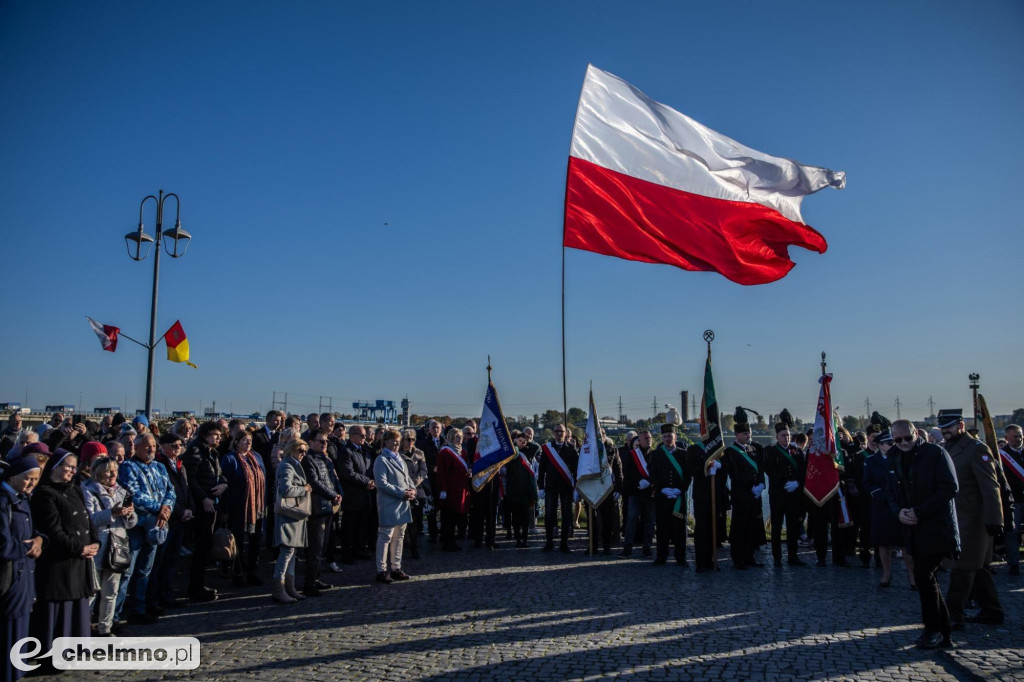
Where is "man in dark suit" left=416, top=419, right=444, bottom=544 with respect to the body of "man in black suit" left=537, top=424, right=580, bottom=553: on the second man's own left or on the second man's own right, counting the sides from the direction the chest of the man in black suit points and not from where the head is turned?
on the second man's own right

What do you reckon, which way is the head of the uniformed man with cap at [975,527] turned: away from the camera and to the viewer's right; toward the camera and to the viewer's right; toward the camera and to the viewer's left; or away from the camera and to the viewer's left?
toward the camera and to the viewer's left

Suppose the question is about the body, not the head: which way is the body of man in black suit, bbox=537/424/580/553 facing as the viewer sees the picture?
toward the camera

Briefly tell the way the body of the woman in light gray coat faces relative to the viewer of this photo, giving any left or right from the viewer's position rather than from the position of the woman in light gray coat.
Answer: facing the viewer and to the right of the viewer

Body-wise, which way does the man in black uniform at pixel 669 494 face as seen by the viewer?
toward the camera

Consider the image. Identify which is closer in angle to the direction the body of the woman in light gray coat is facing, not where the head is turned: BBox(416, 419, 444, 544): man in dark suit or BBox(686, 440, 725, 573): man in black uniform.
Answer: the man in black uniform

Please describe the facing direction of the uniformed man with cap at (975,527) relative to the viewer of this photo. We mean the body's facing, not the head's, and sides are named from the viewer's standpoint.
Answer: facing the viewer and to the left of the viewer

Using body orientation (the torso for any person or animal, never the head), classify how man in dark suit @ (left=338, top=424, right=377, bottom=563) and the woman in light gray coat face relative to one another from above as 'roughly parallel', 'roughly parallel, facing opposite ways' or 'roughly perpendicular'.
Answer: roughly parallel

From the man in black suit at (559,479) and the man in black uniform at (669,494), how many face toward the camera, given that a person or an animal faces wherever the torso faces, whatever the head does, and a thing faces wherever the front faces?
2

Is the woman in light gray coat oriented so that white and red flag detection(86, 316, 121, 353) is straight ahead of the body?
no

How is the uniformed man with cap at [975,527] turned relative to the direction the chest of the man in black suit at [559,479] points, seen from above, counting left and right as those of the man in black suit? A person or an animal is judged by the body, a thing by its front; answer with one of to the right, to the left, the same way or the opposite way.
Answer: to the right

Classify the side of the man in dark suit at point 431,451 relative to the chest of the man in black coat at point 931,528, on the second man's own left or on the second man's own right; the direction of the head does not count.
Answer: on the second man's own right

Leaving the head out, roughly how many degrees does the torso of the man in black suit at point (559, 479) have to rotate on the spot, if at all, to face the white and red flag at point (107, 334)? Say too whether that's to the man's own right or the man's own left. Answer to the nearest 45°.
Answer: approximately 90° to the man's own right
